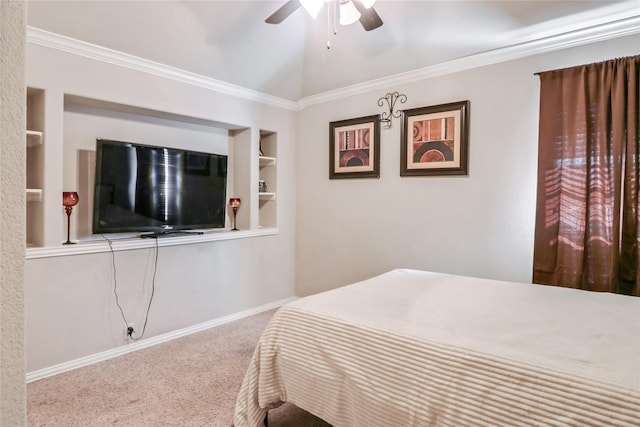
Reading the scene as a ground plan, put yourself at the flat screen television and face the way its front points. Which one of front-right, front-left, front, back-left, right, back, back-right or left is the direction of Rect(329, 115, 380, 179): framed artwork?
front-left

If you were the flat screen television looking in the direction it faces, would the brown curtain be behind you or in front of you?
in front

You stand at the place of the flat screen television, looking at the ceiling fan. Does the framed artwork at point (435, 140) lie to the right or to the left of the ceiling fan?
left

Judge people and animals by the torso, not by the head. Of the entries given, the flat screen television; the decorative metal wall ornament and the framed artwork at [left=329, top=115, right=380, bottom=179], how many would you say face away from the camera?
0

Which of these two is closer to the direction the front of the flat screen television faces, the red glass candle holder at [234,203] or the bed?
the bed

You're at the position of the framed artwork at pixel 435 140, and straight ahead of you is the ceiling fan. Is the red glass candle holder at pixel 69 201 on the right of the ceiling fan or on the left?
right

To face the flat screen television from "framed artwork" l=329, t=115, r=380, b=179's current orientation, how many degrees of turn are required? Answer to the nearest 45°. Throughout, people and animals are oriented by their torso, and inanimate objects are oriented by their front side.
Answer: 0° — it already faces it

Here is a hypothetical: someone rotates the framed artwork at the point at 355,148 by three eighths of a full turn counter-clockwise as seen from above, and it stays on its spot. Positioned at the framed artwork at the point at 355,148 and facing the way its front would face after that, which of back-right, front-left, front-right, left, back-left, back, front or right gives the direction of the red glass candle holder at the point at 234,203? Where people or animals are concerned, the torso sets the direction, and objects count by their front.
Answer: back

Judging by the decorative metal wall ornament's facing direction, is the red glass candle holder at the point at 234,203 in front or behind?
in front

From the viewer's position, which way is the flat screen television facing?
facing the viewer and to the right of the viewer

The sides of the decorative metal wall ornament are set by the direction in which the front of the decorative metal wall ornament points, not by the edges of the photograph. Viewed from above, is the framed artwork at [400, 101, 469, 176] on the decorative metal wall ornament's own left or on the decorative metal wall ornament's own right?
on the decorative metal wall ornament's own left

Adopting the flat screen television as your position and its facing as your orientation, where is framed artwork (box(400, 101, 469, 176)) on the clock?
The framed artwork is roughly at 11 o'clock from the flat screen television.

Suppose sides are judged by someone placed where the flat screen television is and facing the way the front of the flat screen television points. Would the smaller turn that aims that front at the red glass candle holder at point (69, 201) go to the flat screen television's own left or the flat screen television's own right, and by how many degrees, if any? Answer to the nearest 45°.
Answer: approximately 135° to the flat screen television's own right

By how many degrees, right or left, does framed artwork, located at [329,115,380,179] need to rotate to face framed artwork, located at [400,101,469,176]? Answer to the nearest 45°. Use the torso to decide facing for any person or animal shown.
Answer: approximately 90° to its left

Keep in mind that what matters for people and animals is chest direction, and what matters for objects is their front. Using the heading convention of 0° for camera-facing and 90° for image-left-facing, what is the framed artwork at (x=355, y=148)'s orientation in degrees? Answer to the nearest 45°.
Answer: approximately 45°

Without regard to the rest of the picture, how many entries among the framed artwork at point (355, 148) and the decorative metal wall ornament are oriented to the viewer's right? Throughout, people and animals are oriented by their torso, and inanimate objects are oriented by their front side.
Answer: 0
